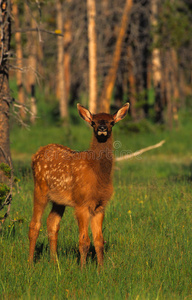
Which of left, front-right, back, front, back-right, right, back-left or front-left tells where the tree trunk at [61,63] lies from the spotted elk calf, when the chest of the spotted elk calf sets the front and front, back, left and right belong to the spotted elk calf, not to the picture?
back-left

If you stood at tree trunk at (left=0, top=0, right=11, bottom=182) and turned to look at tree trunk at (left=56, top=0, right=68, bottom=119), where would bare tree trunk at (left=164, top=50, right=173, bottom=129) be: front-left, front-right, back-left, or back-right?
front-right

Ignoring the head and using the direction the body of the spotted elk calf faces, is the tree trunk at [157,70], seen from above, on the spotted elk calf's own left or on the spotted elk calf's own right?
on the spotted elk calf's own left

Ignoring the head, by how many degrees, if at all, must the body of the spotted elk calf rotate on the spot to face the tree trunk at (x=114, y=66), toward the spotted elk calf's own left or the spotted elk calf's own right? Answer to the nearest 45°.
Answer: approximately 135° to the spotted elk calf's own left

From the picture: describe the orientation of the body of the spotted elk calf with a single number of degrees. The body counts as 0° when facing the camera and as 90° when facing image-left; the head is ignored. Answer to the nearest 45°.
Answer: approximately 315°

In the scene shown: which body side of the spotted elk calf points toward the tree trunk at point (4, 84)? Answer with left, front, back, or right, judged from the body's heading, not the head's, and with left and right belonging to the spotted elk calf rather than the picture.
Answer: back

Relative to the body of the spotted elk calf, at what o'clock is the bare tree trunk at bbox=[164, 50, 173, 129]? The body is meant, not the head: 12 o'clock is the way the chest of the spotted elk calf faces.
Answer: The bare tree trunk is roughly at 8 o'clock from the spotted elk calf.
